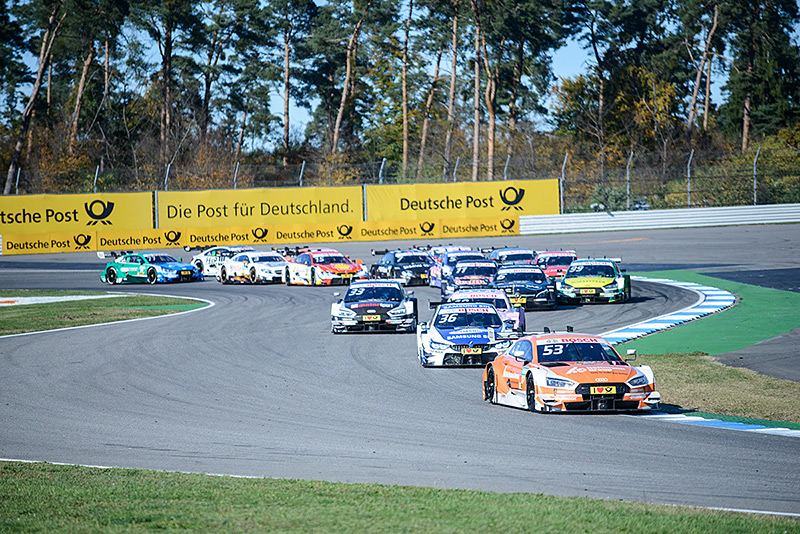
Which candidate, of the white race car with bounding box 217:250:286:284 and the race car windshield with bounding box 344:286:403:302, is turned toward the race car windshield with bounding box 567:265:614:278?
the white race car

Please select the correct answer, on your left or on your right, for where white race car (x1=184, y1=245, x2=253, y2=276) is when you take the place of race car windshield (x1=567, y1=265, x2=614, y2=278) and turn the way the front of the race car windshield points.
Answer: on your right

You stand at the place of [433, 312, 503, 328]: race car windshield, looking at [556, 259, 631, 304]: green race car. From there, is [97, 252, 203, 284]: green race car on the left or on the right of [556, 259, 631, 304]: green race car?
left

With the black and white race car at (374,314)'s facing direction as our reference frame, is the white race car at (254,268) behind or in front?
behind

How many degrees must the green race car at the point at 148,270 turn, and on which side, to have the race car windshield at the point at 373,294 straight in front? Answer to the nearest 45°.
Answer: approximately 45° to its right

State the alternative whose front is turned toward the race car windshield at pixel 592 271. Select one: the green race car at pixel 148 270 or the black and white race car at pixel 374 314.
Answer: the green race car

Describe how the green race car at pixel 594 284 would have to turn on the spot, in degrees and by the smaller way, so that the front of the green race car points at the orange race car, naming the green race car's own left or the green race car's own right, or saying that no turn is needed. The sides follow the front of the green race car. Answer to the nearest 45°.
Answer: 0° — it already faces it

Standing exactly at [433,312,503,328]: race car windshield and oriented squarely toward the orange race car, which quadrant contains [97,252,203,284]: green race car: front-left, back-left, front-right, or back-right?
back-right

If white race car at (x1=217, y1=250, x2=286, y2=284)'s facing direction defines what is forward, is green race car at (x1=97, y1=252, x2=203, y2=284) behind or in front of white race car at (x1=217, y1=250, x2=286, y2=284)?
behind

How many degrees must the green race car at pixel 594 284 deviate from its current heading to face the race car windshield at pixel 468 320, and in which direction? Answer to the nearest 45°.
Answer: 0° — it already faces it

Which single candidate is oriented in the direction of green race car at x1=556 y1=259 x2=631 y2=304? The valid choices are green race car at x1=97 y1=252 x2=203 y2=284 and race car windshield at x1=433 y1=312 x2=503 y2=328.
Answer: green race car at x1=97 y1=252 x2=203 y2=284
